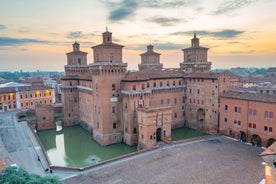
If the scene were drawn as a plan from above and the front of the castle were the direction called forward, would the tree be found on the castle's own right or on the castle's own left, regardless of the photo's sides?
on the castle's own right

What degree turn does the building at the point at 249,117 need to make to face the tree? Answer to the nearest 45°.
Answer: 0° — it already faces it

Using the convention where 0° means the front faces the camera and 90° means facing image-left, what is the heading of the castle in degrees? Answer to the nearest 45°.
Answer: approximately 315°

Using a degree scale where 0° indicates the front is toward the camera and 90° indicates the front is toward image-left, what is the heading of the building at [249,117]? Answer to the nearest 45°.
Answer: approximately 45°
